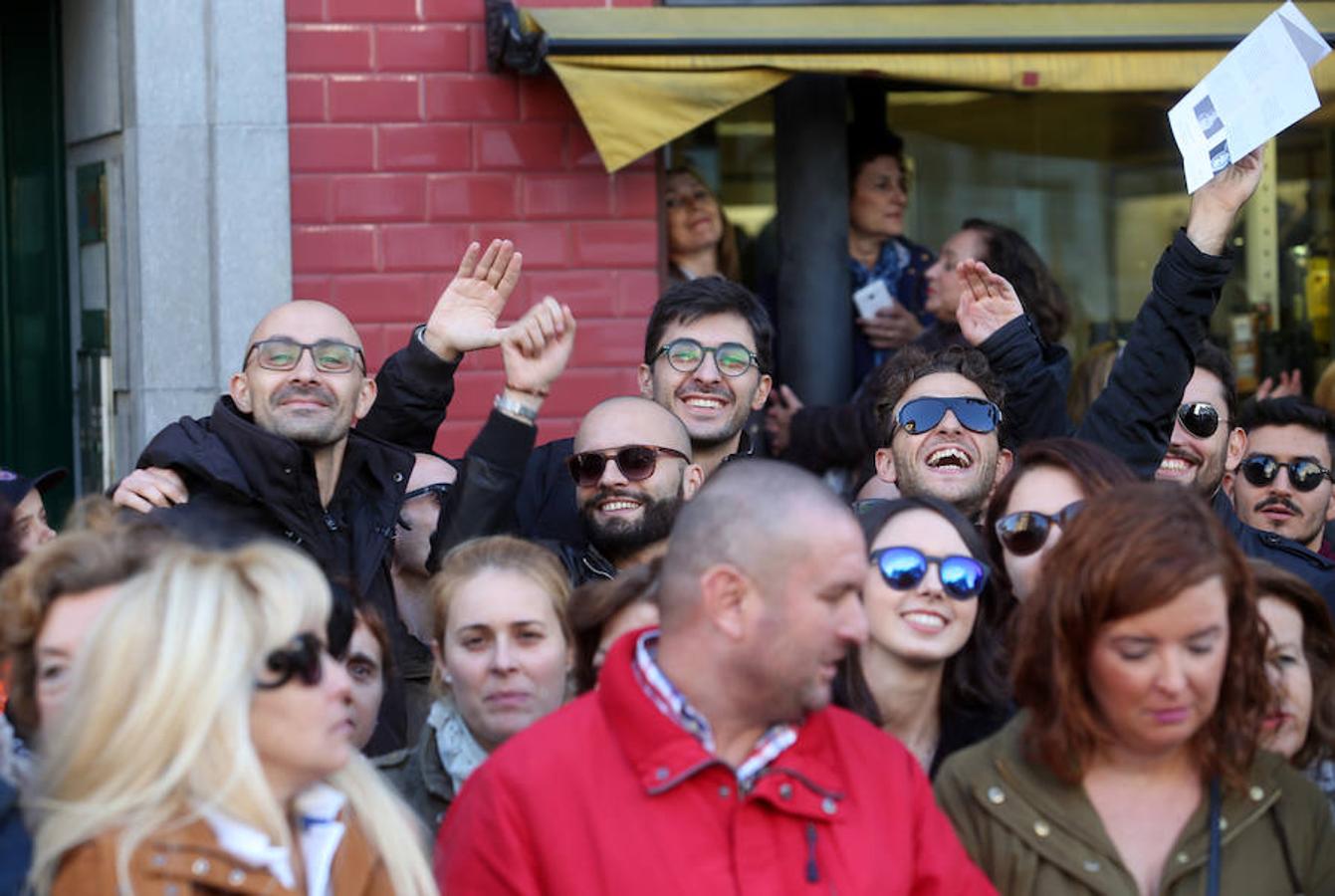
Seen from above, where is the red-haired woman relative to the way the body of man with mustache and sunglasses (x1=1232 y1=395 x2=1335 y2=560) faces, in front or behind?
in front

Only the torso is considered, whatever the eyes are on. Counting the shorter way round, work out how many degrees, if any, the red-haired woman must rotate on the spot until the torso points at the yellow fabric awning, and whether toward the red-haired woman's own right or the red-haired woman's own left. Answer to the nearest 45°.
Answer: approximately 180°

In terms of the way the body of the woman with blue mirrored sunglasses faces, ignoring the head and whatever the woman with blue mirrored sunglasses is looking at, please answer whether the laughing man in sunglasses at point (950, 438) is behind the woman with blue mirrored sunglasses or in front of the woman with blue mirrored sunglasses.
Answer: behind

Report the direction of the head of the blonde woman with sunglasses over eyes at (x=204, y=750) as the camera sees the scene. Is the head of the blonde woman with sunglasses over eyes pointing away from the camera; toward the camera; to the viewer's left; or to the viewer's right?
to the viewer's right

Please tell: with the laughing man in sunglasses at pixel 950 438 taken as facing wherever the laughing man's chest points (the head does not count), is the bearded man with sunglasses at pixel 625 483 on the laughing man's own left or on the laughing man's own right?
on the laughing man's own right

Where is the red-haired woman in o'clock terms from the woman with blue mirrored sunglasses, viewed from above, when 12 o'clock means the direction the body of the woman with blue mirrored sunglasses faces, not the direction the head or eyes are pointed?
The red-haired woman is roughly at 11 o'clock from the woman with blue mirrored sunglasses.

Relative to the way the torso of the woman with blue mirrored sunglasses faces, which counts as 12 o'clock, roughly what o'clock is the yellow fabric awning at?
The yellow fabric awning is roughly at 6 o'clock from the woman with blue mirrored sunglasses.

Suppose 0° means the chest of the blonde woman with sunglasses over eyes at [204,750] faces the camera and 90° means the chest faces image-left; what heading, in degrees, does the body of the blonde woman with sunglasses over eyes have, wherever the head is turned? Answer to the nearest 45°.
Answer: approximately 315°

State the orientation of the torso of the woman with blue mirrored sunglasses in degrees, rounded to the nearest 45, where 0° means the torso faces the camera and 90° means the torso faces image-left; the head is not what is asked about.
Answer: approximately 0°

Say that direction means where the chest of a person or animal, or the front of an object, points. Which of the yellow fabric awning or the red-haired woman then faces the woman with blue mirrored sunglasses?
the yellow fabric awning

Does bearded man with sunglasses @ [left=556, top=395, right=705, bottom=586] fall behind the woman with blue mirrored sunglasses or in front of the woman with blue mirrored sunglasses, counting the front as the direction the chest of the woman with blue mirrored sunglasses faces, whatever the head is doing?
behind

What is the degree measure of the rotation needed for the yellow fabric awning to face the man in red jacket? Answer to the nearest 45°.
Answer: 0° — it already faces them
